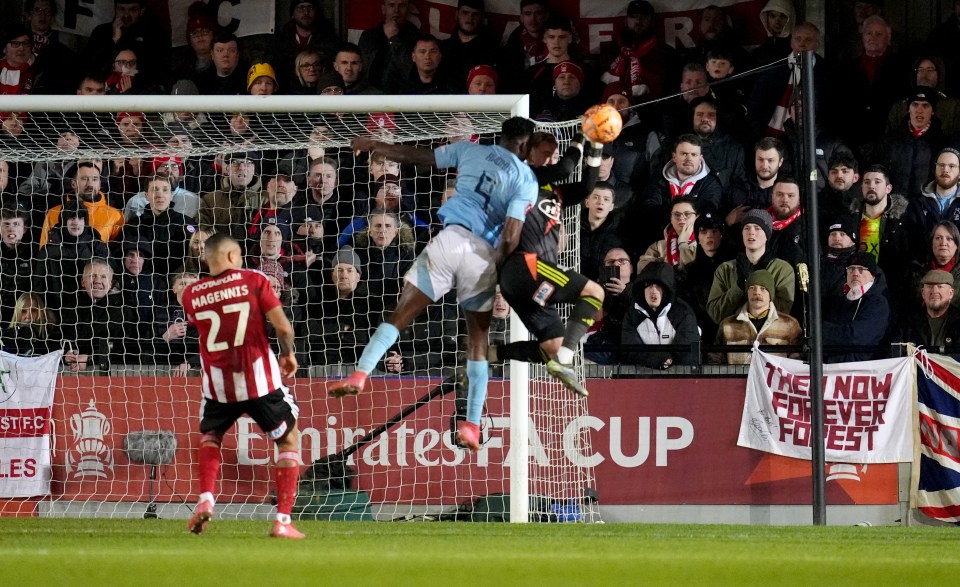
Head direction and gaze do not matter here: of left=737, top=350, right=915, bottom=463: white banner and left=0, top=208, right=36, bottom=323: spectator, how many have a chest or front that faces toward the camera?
2

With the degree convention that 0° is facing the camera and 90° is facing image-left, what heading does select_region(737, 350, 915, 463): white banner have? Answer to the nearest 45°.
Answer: approximately 0°

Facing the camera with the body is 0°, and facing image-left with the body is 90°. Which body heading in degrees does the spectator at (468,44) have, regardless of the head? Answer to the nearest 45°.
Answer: approximately 0°

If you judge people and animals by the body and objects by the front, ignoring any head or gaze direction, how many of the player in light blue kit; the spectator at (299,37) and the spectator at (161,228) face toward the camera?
2
